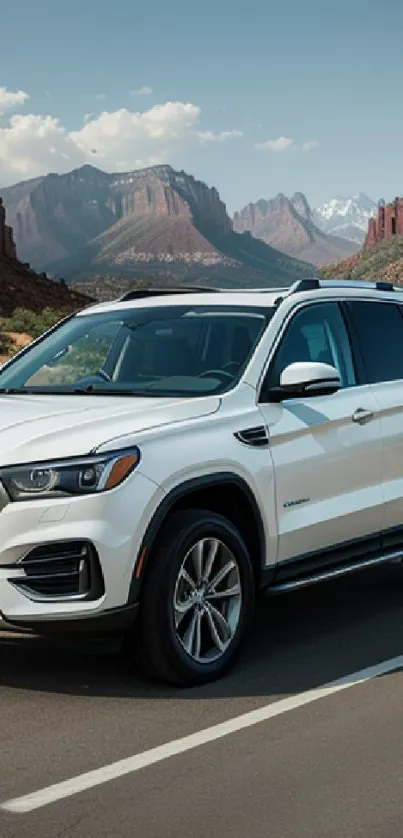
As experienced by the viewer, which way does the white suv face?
facing the viewer and to the left of the viewer
